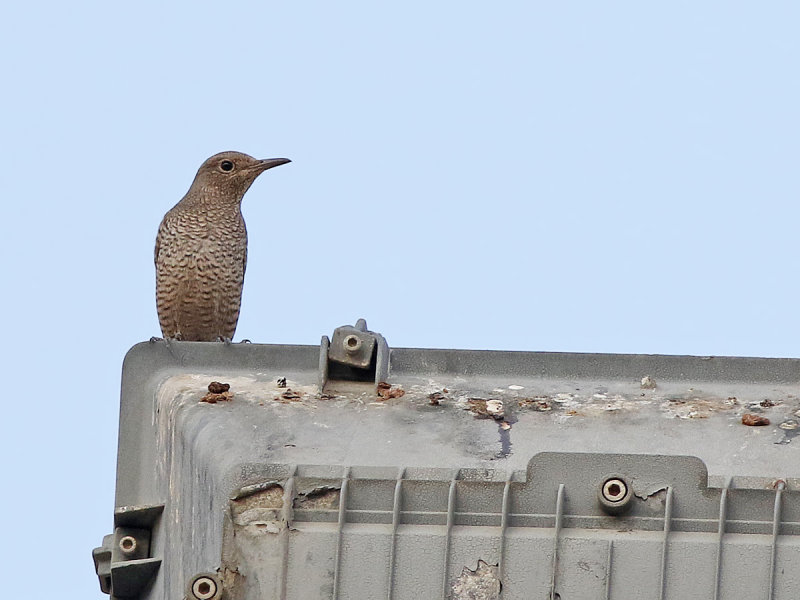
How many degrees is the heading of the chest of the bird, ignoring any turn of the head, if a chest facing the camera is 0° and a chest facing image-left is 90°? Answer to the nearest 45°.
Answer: approximately 0°
